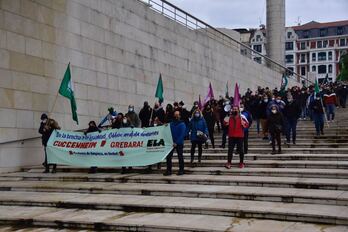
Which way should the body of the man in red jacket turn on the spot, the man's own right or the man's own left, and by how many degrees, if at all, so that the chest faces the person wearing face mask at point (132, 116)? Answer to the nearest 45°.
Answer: approximately 135° to the man's own right

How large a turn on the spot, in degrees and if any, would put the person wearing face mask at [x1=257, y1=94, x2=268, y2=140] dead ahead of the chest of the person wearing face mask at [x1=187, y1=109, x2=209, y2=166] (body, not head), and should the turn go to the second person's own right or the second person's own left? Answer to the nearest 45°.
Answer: approximately 135° to the second person's own left

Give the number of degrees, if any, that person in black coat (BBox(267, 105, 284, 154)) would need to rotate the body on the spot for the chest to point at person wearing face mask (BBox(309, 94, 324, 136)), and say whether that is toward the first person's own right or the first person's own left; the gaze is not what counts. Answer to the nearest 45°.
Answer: approximately 135° to the first person's own left

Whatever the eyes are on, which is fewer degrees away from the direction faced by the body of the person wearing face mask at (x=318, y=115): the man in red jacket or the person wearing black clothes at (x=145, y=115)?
the man in red jacket

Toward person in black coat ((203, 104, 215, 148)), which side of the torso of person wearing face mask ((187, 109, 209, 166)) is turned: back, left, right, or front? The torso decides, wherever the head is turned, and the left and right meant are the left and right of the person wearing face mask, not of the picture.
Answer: back

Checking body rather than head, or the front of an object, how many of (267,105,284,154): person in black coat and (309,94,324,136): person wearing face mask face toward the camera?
2

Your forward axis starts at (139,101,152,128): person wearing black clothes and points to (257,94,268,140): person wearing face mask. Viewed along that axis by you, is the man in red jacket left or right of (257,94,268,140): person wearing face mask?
right

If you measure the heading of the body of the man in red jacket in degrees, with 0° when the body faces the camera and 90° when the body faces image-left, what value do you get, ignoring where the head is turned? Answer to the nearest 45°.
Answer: approximately 0°

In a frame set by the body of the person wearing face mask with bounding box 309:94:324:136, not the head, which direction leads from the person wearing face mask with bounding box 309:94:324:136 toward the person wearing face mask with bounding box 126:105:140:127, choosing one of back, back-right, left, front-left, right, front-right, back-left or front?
right

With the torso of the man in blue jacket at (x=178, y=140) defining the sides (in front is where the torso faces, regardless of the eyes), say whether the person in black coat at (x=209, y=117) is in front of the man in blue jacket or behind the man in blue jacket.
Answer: behind

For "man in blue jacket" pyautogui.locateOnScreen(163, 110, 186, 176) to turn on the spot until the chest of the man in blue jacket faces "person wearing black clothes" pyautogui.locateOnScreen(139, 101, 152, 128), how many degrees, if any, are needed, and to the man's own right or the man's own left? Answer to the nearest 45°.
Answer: approximately 135° to the man's own right

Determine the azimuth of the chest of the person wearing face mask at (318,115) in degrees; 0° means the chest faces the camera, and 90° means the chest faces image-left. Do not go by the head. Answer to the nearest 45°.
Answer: approximately 0°
